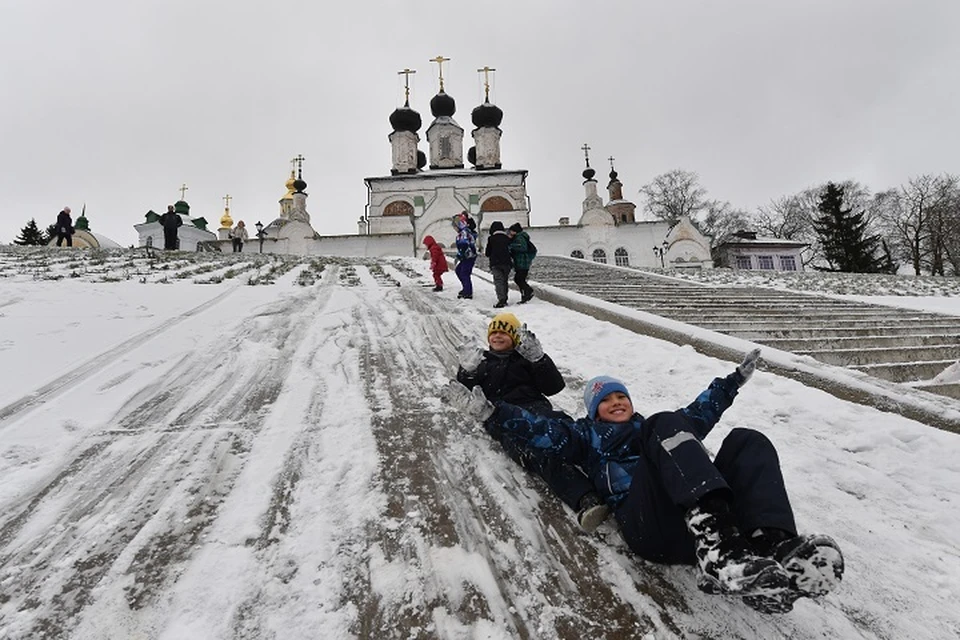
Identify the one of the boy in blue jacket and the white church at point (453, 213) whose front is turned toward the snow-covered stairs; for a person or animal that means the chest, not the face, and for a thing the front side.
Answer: the white church

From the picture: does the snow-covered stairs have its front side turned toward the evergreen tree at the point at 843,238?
no

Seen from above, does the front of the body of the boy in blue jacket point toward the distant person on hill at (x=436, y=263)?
no

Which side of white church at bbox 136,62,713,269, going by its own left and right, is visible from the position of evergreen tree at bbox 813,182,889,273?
left

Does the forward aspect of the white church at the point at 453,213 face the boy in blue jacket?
yes

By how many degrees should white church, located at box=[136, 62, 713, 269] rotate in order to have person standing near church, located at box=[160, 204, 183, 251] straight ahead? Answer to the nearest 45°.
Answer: approximately 45° to its right

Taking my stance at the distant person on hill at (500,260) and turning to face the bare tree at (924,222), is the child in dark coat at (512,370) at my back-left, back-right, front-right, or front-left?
back-right

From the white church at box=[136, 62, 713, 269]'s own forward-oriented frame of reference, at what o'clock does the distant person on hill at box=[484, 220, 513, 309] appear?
The distant person on hill is roughly at 12 o'clock from the white church.

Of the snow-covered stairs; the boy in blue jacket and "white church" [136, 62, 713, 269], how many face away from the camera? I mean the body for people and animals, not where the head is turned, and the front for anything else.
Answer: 0

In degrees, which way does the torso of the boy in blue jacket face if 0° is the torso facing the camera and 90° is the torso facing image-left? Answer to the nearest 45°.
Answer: approximately 315°

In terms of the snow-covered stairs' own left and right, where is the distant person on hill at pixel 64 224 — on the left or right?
on its right

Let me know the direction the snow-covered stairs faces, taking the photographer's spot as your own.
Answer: facing the viewer and to the right of the viewer

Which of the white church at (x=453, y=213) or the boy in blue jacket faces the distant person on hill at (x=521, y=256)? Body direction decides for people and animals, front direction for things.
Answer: the white church

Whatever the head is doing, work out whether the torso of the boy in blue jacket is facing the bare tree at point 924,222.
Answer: no

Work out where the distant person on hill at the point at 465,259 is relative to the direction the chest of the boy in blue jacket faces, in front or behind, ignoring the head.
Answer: behind

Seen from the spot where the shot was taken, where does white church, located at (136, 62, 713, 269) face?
facing the viewer
